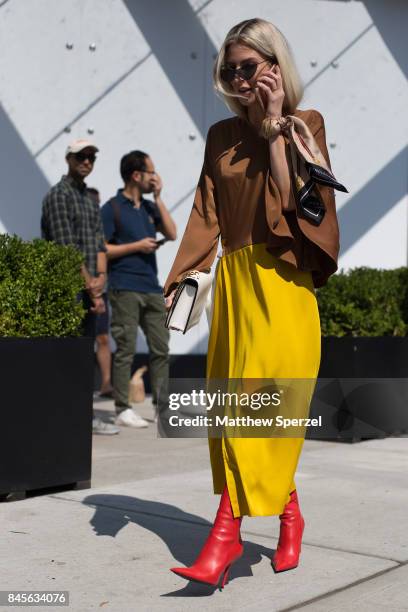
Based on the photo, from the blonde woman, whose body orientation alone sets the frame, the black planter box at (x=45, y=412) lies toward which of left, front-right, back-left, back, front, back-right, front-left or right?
right

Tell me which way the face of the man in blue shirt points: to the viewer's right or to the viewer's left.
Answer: to the viewer's right

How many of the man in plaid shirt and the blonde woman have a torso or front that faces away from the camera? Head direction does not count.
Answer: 0

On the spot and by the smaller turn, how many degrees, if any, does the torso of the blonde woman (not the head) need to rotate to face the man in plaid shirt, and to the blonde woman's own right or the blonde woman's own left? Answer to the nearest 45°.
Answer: approximately 135° to the blonde woman's own right

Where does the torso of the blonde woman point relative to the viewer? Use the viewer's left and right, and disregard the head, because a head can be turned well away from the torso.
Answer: facing the viewer and to the left of the viewer

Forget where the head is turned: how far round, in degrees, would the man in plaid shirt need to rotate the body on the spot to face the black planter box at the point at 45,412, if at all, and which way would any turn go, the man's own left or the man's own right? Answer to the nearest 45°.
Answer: approximately 45° to the man's own right

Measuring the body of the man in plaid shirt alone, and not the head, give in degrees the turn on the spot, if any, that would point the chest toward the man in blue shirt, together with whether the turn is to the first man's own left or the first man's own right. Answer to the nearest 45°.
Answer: approximately 90° to the first man's own left

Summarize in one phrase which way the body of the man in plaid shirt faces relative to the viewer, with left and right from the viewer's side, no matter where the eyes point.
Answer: facing the viewer and to the right of the viewer

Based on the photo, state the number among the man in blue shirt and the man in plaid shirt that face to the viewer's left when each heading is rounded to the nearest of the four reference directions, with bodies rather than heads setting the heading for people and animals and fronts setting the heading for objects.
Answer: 0

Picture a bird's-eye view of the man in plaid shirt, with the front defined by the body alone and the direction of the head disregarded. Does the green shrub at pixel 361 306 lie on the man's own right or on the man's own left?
on the man's own left
